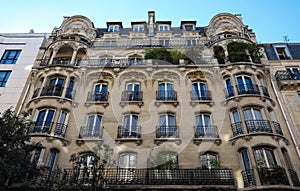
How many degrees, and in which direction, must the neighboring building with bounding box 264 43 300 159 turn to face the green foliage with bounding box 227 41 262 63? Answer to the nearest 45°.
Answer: approximately 45° to its right

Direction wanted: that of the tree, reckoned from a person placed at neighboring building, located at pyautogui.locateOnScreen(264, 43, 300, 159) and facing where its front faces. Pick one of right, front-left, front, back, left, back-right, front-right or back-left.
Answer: front-right

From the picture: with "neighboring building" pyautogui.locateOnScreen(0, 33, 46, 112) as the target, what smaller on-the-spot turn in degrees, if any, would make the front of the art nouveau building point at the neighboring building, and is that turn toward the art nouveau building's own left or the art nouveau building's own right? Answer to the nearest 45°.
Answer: approximately 90° to the art nouveau building's own right

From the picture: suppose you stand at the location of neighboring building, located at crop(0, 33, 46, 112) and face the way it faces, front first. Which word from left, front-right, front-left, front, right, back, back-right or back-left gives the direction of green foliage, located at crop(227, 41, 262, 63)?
front-left

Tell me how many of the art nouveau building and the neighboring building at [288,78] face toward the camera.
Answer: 2

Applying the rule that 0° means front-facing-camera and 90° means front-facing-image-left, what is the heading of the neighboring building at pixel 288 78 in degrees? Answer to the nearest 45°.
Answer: approximately 0°
